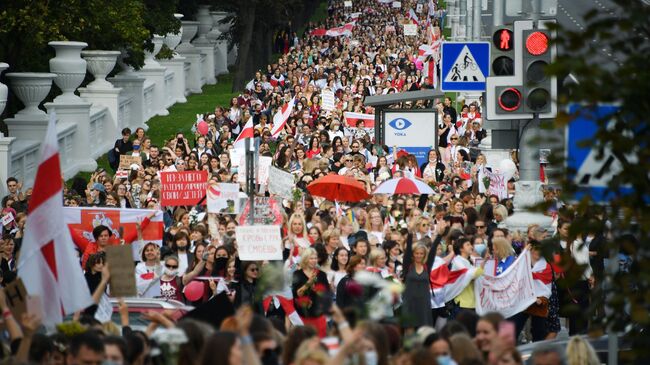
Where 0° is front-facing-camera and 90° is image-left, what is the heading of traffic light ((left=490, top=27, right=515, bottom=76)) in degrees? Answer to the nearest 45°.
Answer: approximately 0°

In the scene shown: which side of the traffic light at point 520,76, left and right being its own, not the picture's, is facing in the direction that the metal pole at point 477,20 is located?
back

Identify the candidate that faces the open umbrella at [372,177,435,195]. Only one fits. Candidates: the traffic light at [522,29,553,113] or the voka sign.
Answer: the voka sign

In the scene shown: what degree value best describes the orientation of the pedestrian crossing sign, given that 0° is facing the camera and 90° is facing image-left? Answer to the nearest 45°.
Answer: approximately 0°

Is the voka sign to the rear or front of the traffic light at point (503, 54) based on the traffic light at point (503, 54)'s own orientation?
to the rear

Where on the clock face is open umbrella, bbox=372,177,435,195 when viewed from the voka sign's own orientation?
The open umbrella is roughly at 12 o'clock from the voka sign.
